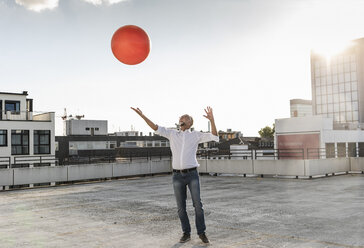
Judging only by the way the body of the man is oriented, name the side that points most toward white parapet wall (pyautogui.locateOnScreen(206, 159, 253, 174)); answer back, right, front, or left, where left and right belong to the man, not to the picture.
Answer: back

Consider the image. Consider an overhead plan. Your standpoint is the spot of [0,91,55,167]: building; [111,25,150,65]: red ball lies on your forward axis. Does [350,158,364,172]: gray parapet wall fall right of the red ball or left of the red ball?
left

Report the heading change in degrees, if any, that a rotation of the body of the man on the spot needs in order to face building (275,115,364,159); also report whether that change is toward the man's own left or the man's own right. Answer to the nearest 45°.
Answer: approximately 180°

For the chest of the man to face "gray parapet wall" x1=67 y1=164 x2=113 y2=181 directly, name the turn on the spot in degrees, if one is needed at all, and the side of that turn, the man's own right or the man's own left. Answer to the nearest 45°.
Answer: approximately 180°

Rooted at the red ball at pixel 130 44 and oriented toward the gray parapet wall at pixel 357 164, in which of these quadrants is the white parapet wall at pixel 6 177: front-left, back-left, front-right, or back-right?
front-left

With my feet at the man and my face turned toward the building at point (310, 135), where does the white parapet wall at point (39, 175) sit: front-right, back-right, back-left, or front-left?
front-left

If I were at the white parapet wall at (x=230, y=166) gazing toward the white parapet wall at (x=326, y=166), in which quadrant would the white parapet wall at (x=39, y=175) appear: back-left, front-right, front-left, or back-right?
back-right

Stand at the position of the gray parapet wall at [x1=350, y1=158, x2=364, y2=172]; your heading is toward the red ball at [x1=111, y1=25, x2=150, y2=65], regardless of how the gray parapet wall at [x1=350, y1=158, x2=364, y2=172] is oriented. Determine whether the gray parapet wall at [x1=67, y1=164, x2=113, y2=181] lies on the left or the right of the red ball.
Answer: right

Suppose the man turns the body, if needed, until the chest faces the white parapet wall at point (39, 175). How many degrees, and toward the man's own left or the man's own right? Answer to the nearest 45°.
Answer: approximately 135° to the man's own right

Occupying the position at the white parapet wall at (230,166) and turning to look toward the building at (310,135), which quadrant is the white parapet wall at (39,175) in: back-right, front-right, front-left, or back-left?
back-left

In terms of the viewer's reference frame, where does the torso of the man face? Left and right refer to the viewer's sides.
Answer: facing the viewer

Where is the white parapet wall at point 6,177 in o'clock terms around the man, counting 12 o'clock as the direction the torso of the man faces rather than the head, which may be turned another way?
The white parapet wall is roughly at 5 o'clock from the man.
